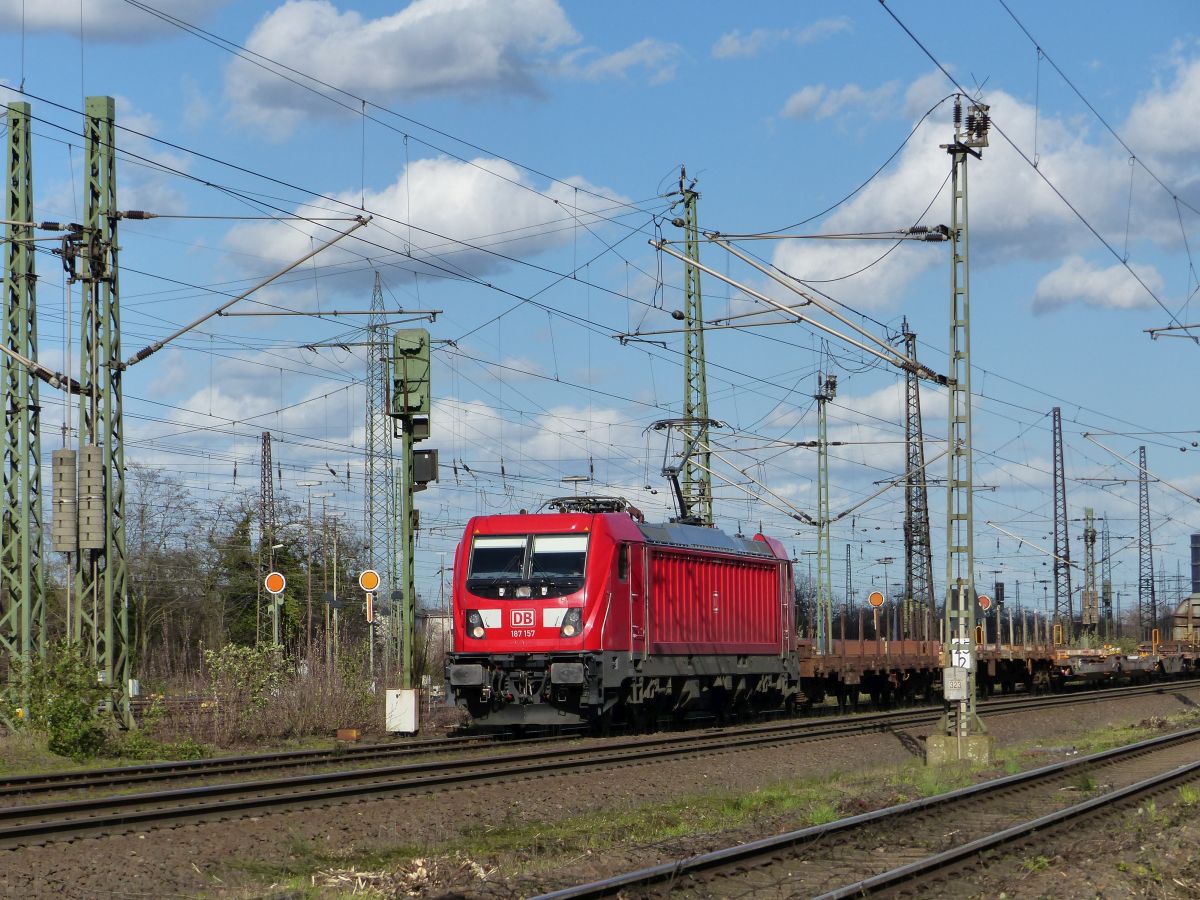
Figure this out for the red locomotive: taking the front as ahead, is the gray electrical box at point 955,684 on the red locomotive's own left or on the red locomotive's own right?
on the red locomotive's own left

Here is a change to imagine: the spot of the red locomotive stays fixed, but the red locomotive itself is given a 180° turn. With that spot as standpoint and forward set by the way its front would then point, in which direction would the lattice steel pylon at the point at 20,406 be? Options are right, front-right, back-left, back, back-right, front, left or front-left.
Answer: back-left

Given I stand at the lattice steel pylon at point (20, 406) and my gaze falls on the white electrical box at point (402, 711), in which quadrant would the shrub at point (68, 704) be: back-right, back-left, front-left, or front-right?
front-right

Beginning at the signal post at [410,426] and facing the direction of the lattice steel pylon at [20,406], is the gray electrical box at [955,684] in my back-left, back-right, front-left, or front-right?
back-left

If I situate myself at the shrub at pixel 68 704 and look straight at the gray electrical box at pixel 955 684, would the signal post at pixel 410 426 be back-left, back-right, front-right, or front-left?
front-left
